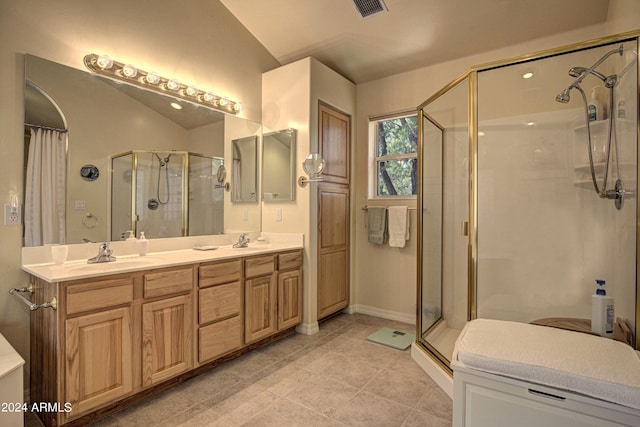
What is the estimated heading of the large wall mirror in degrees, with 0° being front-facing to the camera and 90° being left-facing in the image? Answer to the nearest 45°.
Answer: approximately 315°

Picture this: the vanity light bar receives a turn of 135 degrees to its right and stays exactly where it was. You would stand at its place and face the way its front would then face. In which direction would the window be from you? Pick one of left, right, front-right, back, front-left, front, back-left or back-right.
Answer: back

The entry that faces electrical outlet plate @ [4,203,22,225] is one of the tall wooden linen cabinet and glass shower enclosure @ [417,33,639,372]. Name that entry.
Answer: the glass shower enclosure

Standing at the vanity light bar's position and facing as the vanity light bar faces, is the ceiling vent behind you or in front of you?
in front

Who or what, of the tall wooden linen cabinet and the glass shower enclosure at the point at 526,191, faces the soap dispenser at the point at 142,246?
the glass shower enclosure

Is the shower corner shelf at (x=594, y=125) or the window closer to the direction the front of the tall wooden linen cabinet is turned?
the shower corner shelf
